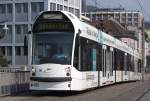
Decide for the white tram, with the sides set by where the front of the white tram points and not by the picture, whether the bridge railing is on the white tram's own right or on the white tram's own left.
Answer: on the white tram's own right

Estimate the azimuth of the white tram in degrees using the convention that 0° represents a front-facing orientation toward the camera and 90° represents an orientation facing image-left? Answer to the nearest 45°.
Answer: approximately 45°
